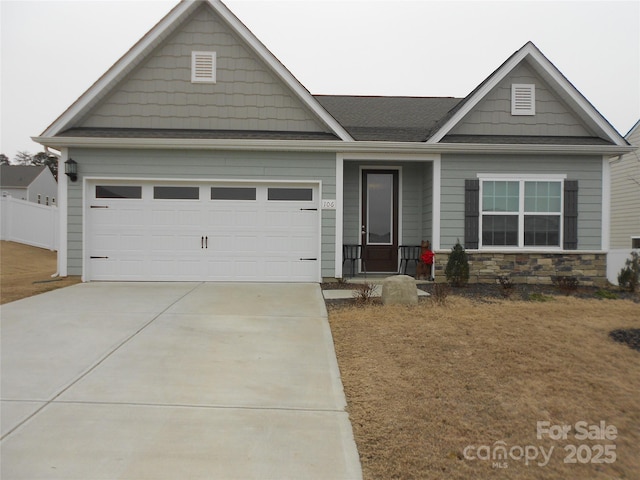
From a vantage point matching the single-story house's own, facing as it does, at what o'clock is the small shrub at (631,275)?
The small shrub is roughly at 9 o'clock from the single-story house.

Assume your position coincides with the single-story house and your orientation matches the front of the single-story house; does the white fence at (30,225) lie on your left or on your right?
on your right

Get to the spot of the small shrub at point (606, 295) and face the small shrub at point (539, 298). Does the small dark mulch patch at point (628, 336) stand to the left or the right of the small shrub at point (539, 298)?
left

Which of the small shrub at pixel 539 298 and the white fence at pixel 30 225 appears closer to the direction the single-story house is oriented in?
the small shrub

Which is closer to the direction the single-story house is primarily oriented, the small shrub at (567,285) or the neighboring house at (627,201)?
the small shrub

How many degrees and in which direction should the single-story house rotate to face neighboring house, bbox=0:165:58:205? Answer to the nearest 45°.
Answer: approximately 135° to its right

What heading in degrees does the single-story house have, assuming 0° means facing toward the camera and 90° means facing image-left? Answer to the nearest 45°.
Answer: approximately 0°

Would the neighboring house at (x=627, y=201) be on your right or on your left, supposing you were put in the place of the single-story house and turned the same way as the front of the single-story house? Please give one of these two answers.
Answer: on your left

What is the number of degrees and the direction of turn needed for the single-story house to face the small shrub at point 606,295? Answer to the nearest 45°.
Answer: approximately 90° to its left
